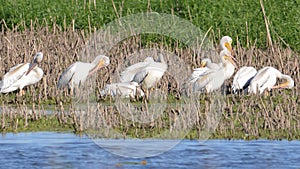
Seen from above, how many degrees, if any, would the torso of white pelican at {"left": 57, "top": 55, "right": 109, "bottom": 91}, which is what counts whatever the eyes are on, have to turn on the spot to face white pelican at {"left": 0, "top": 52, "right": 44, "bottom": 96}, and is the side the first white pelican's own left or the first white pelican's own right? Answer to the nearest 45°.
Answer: approximately 180°

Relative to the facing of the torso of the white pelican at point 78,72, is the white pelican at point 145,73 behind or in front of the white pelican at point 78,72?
in front

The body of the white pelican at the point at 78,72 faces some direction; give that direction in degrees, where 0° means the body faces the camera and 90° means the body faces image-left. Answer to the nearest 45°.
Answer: approximately 270°

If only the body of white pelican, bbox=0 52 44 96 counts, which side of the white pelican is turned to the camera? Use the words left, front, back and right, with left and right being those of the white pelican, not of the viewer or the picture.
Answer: right

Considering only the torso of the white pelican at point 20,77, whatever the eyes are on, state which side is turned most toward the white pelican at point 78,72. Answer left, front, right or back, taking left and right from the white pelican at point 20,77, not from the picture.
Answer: front

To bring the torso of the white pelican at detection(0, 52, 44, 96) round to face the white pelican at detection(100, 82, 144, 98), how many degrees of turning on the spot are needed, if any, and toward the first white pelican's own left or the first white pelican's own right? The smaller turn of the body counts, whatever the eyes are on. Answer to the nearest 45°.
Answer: approximately 45° to the first white pelican's own right

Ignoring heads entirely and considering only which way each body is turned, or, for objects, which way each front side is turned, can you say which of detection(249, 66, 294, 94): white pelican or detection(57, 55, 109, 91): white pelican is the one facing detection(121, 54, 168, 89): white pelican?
detection(57, 55, 109, 91): white pelican

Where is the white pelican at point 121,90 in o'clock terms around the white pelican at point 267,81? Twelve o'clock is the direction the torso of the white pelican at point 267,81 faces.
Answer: the white pelican at point 121,90 is roughly at 5 o'clock from the white pelican at point 267,81.

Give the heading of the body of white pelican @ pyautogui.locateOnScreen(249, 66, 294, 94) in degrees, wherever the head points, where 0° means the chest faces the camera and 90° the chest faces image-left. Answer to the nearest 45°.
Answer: approximately 270°

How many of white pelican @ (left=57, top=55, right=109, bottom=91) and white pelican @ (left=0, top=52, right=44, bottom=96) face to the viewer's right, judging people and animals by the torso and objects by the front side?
2

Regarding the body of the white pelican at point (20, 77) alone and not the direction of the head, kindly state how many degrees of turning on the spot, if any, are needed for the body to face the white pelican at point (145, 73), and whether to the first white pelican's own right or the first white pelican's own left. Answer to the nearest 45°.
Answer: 0° — it already faces it

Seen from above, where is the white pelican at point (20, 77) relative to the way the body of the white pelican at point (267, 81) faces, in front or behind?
behind

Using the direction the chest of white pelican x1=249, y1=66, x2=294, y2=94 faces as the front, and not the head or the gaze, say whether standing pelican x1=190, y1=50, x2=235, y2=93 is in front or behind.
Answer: behind

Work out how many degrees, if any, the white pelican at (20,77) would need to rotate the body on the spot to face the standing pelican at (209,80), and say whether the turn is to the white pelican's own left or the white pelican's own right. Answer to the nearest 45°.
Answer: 0° — it already faces it
